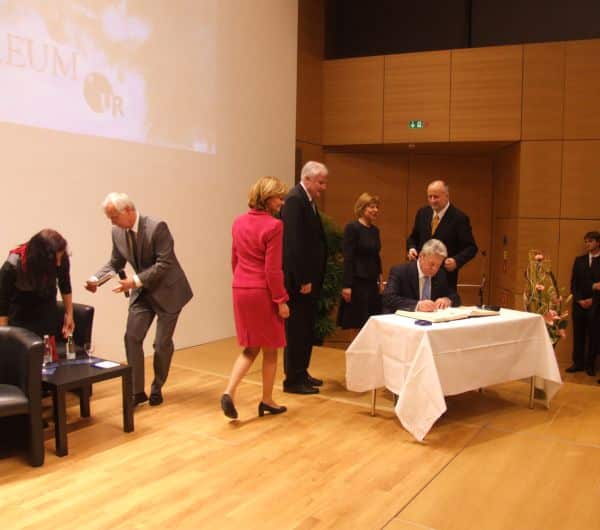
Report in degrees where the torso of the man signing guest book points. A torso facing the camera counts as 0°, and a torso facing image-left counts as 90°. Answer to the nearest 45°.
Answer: approximately 315°

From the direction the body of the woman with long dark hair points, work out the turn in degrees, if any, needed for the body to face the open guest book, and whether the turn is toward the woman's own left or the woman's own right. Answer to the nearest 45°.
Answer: approximately 45° to the woman's own left

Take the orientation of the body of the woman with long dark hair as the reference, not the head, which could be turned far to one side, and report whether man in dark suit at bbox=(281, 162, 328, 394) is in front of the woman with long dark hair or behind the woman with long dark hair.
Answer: in front

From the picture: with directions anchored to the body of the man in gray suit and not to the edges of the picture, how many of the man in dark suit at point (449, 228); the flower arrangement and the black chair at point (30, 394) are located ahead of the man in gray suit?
1

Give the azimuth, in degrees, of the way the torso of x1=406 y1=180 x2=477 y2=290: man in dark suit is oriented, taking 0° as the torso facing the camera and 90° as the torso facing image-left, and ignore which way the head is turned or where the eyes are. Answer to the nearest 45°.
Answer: approximately 45°

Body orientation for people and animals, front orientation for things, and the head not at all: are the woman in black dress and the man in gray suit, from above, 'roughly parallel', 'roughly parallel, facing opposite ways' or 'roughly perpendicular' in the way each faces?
roughly perpendicular
